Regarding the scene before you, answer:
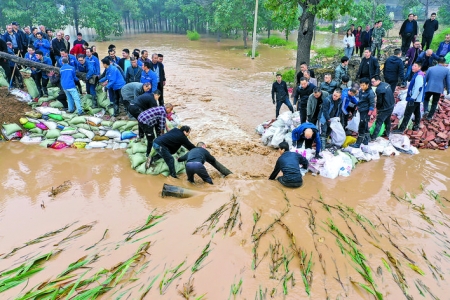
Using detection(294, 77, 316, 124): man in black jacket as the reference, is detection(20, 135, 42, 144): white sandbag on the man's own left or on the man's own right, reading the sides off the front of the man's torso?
on the man's own right

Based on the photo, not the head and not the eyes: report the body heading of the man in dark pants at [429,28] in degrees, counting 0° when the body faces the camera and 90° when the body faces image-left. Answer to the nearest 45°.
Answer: approximately 0°

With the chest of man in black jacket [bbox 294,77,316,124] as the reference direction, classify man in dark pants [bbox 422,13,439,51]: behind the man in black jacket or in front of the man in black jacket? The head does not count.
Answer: behind

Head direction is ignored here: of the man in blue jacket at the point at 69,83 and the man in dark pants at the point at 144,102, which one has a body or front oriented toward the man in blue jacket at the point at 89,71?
the man in blue jacket at the point at 69,83
